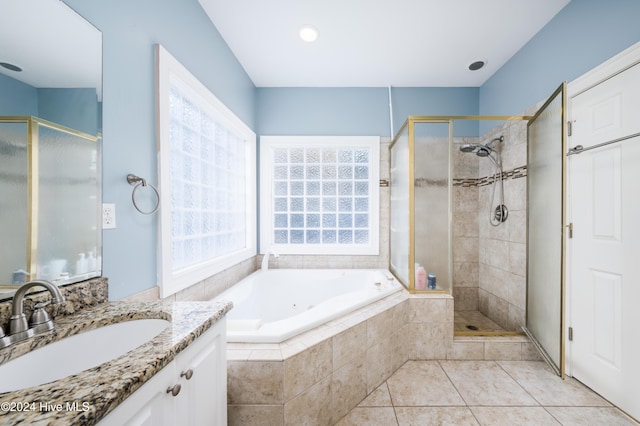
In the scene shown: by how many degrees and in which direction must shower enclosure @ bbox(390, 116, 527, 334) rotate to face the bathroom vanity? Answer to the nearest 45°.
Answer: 0° — it already faces it

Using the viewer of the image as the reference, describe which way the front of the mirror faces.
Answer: facing the viewer and to the right of the viewer

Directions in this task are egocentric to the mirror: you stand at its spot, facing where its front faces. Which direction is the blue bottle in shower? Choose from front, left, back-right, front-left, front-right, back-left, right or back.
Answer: front-left

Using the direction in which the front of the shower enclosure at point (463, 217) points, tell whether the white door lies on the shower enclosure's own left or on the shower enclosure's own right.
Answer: on the shower enclosure's own left

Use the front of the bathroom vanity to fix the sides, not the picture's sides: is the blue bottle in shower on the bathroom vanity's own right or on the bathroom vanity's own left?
on the bathroom vanity's own left

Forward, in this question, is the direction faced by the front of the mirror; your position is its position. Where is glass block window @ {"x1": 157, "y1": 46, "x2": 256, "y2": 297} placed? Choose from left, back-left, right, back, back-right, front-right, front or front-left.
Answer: left

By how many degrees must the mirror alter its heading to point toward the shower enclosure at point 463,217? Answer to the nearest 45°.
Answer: approximately 45° to its left

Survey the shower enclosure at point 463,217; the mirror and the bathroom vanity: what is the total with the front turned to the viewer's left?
0

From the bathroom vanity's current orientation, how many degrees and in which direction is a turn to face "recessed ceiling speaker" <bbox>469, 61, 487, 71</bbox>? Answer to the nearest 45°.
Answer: approximately 45° to its left

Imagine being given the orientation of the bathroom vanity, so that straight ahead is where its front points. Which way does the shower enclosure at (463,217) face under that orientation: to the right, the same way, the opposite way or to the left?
to the right

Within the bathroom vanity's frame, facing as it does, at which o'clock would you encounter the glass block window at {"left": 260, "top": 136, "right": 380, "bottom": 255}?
The glass block window is roughly at 9 o'clock from the bathroom vanity.

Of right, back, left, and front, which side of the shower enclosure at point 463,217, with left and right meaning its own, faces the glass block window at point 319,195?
right

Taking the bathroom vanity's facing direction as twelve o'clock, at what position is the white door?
The white door is roughly at 11 o'clock from the bathroom vanity.

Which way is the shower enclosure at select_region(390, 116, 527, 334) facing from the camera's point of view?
toward the camera

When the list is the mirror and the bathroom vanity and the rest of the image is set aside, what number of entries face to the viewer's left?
0
